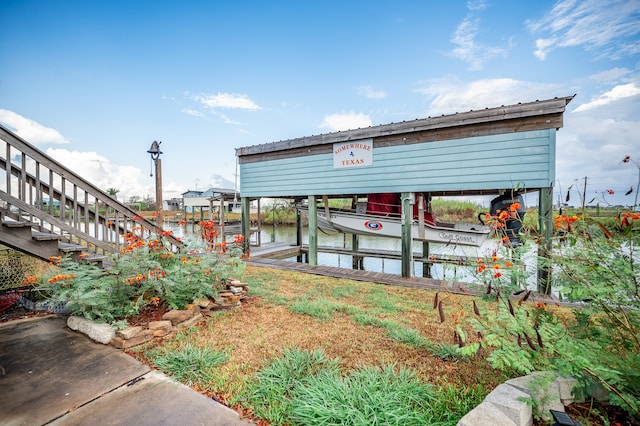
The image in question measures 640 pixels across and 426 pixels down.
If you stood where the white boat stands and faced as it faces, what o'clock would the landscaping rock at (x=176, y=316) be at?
The landscaping rock is roughly at 10 o'clock from the white boat.

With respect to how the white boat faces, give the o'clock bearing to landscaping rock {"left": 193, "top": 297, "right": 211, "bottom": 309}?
The landscaping rock is roughly at 10 o'clock from the white boat.

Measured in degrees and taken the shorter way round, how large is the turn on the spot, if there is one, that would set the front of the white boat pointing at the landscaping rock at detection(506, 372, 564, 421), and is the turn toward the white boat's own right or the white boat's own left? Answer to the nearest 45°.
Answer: approximately 90° to the white boat's own left

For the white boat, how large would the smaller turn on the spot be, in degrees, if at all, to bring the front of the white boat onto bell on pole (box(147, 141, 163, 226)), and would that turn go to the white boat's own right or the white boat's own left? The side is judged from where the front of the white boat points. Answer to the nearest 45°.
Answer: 0° — it already faces it

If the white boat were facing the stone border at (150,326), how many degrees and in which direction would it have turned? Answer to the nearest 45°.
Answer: approximately 45° to its left

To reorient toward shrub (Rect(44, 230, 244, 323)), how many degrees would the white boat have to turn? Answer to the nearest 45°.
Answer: approximately 45° to its left

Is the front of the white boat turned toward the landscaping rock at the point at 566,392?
no

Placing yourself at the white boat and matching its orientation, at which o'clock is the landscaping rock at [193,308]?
The landscaping rock is roughly at 10 o'clock from the white boat.

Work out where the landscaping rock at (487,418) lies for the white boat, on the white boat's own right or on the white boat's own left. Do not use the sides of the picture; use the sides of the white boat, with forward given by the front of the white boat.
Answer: on the white boat's own left

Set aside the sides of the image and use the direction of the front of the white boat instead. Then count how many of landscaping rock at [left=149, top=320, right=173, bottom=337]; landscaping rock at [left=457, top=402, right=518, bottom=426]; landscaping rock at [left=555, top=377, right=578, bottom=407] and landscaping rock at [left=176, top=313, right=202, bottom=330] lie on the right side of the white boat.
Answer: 0

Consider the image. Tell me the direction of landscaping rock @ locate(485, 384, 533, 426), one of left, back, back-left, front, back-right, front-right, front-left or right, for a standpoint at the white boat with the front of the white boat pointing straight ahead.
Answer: left

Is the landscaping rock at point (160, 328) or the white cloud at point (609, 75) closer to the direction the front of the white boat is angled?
the landscaping rock

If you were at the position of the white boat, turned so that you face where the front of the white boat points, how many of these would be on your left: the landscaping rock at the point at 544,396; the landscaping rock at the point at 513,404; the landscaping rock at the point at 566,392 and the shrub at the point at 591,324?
4

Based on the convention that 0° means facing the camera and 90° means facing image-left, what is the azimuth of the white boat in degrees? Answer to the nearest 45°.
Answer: approximately 90°

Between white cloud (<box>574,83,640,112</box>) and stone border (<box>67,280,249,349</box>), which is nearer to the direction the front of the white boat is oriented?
the stone border

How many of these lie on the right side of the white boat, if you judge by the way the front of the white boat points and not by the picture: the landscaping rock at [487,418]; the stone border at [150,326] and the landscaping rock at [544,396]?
0
